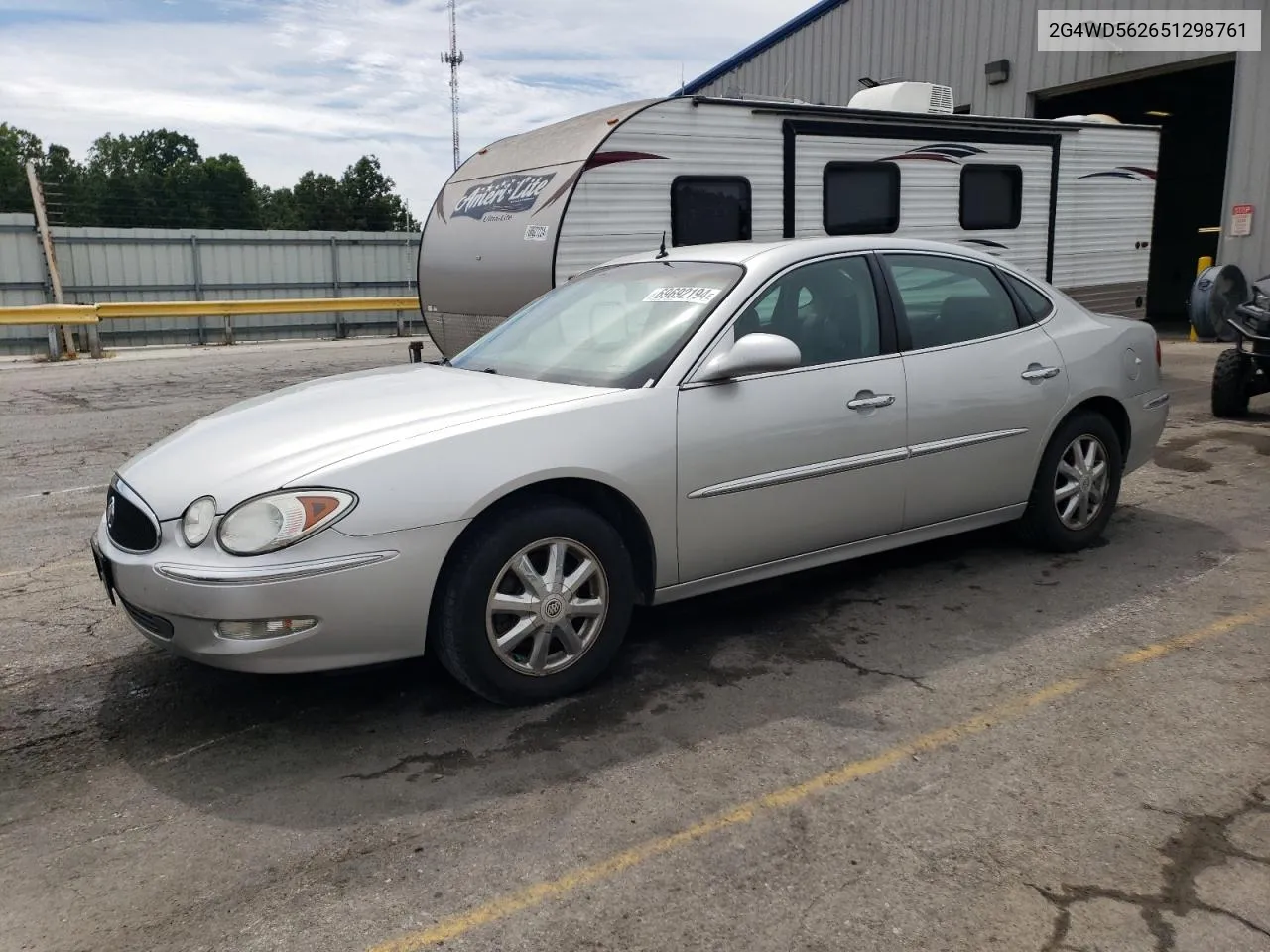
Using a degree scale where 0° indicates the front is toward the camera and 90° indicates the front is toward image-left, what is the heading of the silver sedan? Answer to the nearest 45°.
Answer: approximately 45°

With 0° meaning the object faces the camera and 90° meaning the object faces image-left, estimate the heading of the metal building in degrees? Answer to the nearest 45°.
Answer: approximately 45°

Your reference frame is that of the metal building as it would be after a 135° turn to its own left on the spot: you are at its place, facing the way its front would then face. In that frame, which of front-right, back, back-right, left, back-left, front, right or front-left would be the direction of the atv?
right

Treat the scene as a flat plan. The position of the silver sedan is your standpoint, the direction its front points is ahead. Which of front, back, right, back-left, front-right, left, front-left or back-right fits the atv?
back

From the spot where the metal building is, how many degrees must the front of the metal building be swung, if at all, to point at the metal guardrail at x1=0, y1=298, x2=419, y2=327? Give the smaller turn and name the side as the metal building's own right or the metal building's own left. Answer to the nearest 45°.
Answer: approximately 45° to the metal building's own right

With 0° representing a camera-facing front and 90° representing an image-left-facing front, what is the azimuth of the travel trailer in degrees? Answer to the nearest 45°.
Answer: approximately 45°

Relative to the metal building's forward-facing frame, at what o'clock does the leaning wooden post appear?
The leaning wooden post is roughly at 1 o'clock from the metal building.

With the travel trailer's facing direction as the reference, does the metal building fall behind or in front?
behind

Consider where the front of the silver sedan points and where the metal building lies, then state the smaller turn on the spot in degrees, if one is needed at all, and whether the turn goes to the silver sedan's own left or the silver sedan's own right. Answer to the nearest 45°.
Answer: approximately 180°

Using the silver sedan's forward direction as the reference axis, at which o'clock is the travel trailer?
The travel trailer is roughly at 5 o'clock from the silver sedan.

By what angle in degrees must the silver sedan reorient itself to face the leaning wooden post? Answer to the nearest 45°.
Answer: approximately 90° to its right

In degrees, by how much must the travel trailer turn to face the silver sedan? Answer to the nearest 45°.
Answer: approximately 45° to its left
